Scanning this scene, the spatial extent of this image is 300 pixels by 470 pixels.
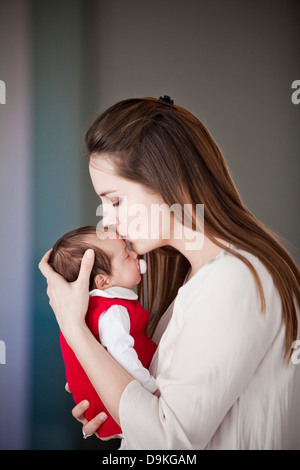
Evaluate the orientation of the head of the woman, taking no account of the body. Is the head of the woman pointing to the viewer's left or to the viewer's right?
to the viewer's left

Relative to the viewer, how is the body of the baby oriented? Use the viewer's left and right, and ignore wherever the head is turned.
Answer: facing to the right of the viewer

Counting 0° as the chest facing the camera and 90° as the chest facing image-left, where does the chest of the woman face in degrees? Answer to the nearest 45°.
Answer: approximately 90°

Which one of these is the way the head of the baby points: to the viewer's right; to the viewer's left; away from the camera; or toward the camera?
to the viewer's right
